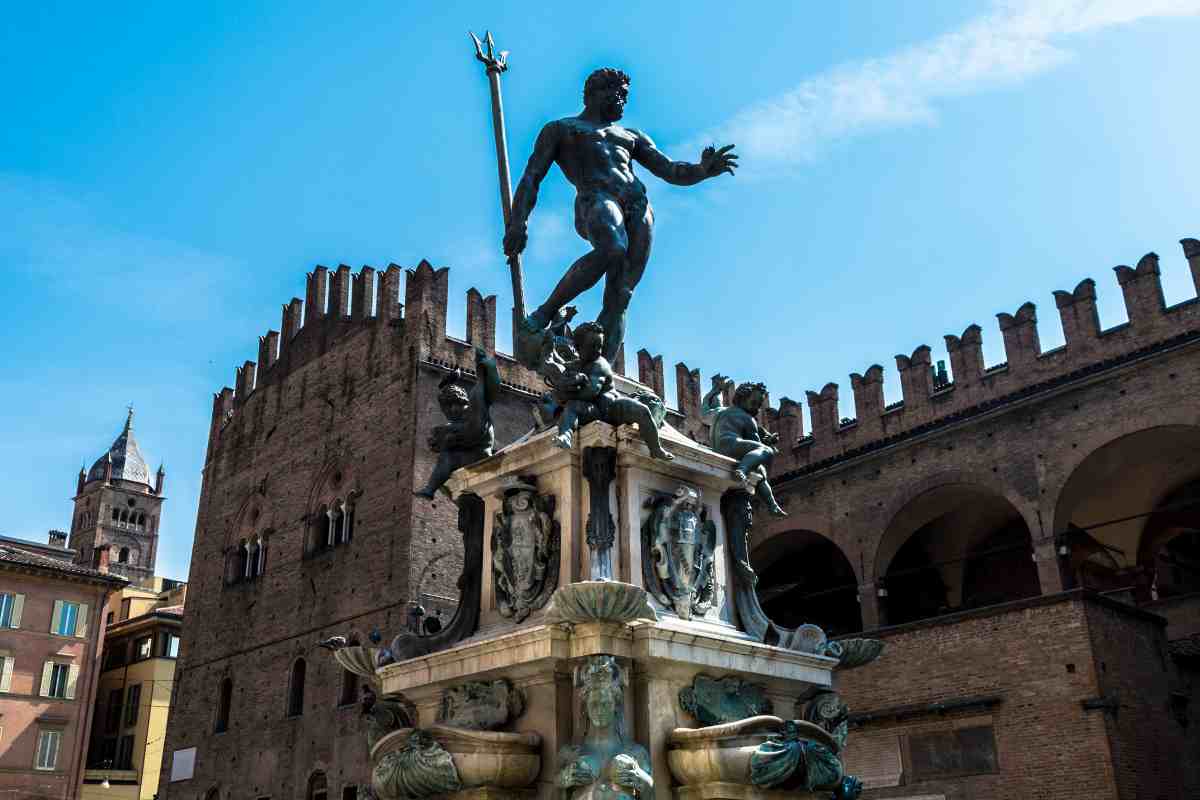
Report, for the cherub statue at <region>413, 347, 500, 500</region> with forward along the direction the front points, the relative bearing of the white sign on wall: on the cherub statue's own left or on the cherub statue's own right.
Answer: on the cherub statue's own right

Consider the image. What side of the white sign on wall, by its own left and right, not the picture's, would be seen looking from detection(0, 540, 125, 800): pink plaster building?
right

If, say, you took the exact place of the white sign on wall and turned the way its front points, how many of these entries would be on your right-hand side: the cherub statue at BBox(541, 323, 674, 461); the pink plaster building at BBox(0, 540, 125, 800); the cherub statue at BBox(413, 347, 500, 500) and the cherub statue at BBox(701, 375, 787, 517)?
1

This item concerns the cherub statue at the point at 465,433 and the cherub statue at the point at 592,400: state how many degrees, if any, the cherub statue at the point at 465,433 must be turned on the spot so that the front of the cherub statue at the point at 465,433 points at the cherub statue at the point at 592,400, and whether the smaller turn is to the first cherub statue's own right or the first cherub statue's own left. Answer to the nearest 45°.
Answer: approximately 135° to the first cherub statue's own left

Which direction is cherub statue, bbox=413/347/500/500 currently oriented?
to the viewer's left

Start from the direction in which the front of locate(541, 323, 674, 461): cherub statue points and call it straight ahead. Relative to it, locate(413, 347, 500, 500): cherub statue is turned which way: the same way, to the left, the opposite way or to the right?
to the right

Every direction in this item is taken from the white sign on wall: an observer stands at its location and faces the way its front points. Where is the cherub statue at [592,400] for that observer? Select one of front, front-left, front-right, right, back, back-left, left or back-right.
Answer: front-left

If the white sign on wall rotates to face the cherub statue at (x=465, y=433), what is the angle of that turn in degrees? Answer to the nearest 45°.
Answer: approximately 45° to its left

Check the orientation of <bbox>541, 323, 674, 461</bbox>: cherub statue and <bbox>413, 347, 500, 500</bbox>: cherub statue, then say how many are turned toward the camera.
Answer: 1

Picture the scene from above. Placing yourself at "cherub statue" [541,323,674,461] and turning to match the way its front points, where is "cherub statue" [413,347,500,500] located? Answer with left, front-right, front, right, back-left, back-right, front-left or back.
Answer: back-right

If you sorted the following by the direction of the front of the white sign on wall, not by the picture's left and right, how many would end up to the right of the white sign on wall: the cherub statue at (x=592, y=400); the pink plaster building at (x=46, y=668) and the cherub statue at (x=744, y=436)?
1

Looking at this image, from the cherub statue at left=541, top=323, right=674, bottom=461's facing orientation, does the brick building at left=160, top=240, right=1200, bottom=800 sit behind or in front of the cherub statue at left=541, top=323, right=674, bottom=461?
behind

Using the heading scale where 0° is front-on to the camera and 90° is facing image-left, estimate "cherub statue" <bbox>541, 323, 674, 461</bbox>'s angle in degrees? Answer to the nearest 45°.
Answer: approximately 0°

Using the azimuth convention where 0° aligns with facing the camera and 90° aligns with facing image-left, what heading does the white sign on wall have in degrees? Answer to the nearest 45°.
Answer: approximately 45°
